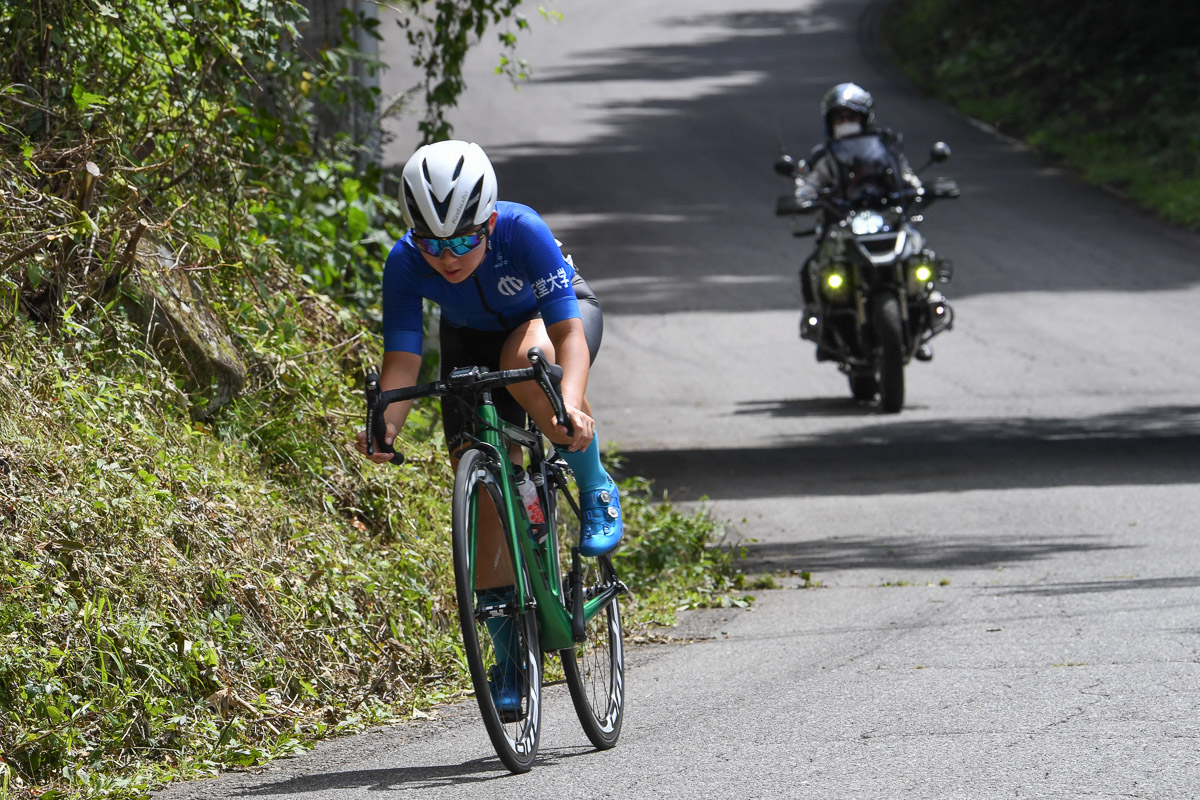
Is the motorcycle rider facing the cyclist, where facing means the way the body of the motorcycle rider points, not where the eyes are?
yes

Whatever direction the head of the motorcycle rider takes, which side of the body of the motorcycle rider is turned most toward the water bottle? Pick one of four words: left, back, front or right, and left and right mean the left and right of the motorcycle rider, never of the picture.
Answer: front

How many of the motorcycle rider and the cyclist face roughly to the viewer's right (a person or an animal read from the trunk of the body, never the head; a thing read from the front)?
0

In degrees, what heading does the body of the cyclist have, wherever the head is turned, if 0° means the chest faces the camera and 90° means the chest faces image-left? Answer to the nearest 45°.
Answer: approximately 45°

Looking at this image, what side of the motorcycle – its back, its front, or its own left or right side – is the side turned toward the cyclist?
front

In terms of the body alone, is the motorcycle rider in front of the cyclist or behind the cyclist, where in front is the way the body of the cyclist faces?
behind

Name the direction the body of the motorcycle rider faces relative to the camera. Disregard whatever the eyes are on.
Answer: toward the camera

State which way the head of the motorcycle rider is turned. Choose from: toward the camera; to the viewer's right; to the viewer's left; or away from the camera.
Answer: toward the camera

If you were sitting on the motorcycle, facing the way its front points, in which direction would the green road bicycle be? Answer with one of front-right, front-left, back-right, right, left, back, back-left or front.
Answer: front

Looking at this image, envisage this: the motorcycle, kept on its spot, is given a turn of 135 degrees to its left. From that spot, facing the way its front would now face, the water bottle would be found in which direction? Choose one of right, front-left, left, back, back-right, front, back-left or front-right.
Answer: back-right

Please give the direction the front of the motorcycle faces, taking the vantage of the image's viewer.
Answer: facing the viewer
